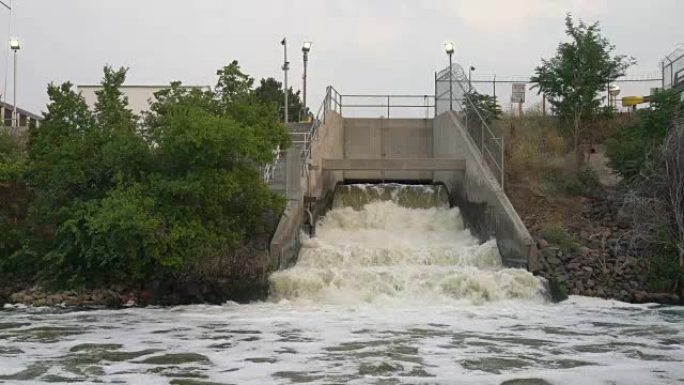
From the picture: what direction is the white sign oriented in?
toward the camera

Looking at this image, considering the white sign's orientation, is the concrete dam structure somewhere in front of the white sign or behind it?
in front

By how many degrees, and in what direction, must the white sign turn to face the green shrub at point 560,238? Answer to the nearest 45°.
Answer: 0° — it already faces it

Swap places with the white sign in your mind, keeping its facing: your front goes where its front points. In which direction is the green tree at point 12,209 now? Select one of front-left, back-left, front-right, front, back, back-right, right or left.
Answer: front-right

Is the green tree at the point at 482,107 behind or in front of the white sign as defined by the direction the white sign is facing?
in front

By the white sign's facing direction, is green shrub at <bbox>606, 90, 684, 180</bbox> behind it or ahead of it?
ahead
